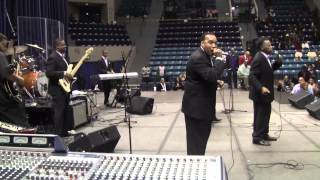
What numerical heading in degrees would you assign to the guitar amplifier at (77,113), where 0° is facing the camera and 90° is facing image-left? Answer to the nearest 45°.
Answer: approximately 315°

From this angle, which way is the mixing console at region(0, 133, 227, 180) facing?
toward the camera

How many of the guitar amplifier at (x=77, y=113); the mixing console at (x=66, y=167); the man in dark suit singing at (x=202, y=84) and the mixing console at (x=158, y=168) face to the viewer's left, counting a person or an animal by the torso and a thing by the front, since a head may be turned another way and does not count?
0

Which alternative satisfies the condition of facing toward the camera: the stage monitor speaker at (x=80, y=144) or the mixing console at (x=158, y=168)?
the mixing console

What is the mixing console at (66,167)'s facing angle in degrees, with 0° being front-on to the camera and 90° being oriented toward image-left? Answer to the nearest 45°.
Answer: approximately 0°

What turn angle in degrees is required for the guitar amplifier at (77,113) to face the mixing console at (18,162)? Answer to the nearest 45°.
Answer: approximately 45° to its right

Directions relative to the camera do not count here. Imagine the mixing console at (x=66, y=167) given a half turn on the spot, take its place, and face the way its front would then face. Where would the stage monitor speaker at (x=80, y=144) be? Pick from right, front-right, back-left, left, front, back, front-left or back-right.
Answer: front
